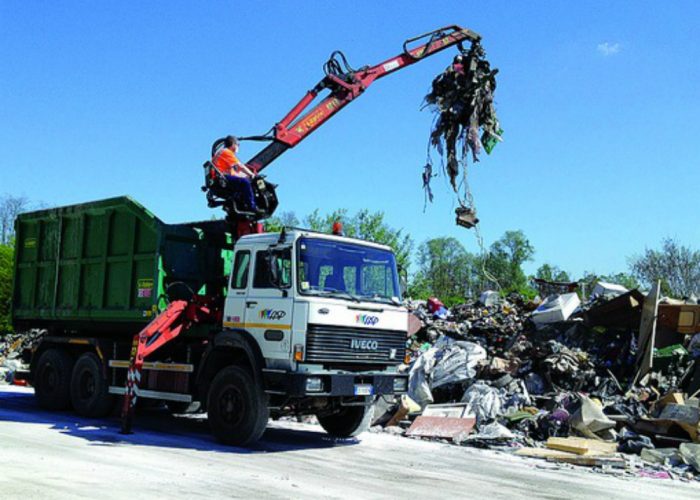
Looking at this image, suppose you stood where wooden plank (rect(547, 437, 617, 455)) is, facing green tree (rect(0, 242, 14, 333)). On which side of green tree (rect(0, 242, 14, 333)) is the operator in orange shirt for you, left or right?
left

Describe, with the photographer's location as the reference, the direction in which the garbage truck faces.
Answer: facing the viewer and to the right of the viewer

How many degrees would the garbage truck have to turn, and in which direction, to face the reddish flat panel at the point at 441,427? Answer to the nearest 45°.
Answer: approximately 45° to its left

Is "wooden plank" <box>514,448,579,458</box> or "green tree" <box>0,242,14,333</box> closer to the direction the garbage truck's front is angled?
the wooden plank

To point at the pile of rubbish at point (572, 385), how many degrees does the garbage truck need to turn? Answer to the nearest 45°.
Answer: approximately 45° to its left

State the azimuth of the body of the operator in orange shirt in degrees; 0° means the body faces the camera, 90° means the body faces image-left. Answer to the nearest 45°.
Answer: approximately 270°

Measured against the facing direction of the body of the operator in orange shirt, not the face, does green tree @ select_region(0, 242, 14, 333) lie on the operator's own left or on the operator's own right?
on the operator's own left

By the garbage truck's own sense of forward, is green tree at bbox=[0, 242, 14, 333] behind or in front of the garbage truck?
behind
